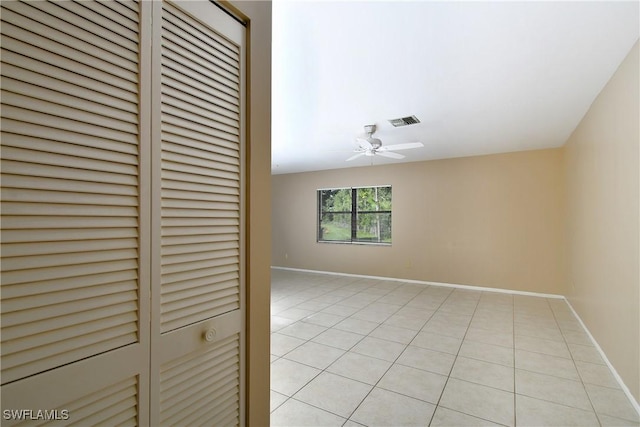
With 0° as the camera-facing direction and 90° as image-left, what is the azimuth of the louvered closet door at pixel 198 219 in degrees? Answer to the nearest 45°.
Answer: approximately 315°

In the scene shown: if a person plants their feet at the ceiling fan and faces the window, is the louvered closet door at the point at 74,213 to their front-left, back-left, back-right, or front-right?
back-left

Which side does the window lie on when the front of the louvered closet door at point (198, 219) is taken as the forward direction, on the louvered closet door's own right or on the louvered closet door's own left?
on the louvered closet door's own left

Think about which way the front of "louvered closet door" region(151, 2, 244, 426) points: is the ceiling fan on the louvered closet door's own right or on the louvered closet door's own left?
on the louvered closet door's own left
